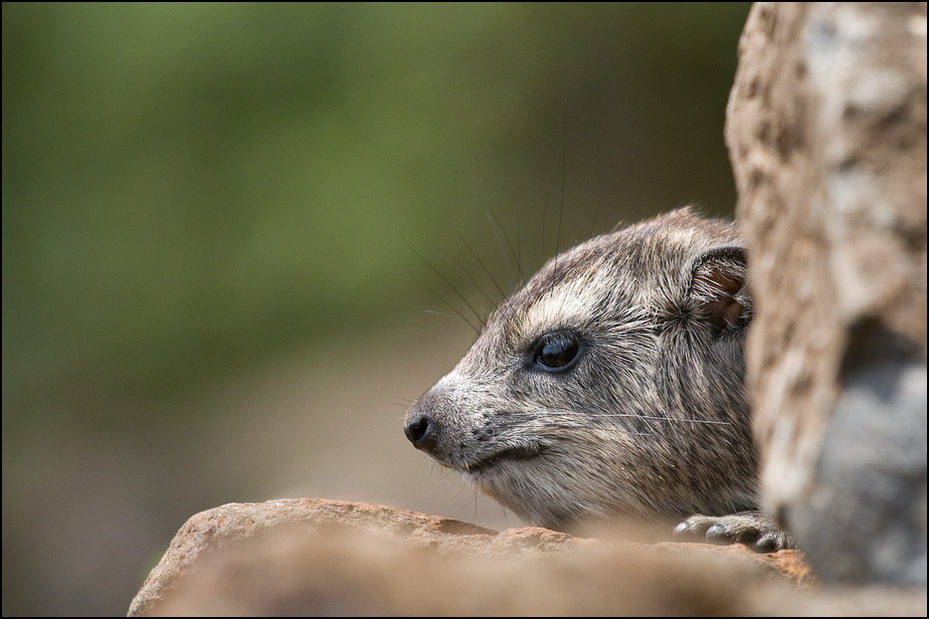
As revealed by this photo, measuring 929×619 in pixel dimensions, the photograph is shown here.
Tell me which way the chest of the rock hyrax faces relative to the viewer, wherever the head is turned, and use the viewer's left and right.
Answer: facing to the left of the viewer
